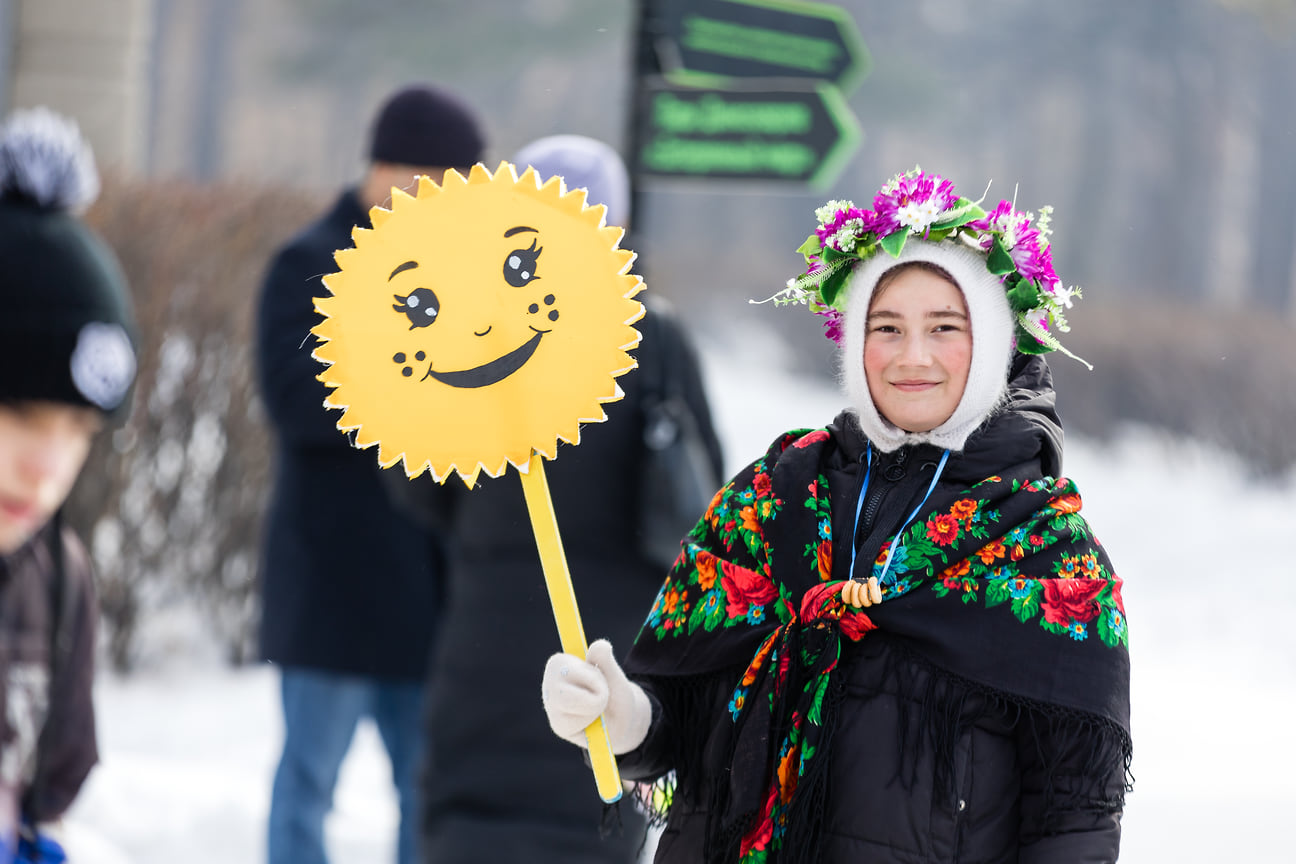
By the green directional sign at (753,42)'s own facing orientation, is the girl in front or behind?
in front

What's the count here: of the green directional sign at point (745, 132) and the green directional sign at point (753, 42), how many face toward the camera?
2

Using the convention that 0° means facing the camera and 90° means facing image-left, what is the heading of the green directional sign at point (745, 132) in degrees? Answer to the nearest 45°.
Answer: approximately 0°

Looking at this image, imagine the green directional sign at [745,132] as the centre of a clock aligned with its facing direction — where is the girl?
The girl is roughly at 12 o'clock from the green directional sign.
